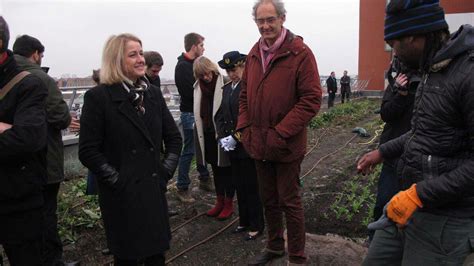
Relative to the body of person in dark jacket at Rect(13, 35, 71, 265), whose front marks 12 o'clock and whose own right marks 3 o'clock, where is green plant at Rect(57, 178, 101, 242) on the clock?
The green plant is roughly at 11 o'clock from the person in dark jacket.

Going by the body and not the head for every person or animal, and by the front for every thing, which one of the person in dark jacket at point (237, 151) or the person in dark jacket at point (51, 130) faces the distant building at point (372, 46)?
the person in dark jacket at point (51, 130)

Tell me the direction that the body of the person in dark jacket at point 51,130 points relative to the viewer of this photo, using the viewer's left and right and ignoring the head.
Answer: facing away from the viewer and to the right of the viewer

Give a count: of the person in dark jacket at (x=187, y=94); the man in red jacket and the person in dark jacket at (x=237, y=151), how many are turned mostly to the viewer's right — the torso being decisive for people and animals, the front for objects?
1

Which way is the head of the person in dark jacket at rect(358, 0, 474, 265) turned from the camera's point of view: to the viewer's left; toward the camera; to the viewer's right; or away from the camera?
to the viewer's left

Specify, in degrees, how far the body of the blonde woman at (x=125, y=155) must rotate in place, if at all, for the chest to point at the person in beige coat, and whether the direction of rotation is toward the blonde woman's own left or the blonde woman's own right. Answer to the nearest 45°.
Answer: approximately 90° to the blonde woman's own left

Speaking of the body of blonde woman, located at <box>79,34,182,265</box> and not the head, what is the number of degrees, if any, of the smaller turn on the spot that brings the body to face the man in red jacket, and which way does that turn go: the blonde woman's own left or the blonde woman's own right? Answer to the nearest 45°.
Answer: approximately 45° to the blonde woman's own left

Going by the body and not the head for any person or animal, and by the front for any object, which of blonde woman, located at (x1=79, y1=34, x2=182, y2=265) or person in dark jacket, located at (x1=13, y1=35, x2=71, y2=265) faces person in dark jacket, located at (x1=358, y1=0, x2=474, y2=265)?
the blonde woman
